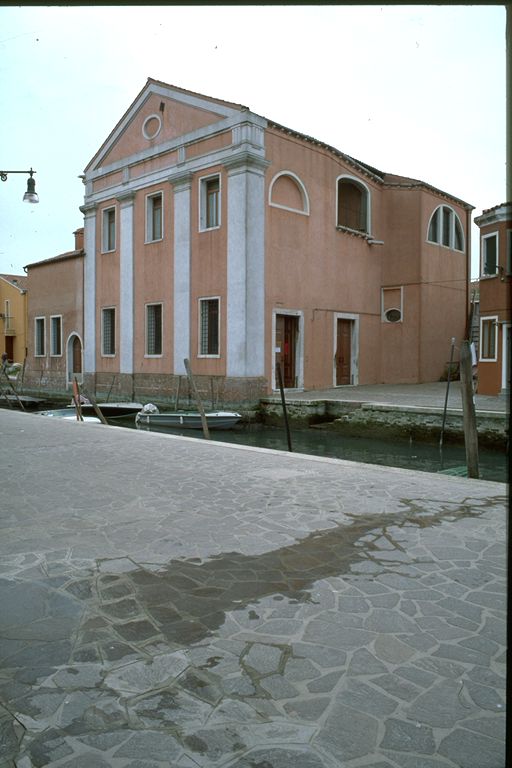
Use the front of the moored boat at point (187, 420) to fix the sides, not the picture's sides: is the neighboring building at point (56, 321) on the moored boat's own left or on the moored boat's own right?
on the moored boat's own left

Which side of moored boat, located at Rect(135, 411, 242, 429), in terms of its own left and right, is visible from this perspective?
right

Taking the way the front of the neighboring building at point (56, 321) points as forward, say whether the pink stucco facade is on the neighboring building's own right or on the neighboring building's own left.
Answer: on the neighboring building's own left

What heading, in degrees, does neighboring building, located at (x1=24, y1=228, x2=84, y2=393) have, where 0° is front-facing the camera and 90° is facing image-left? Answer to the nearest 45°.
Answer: approximately 45°

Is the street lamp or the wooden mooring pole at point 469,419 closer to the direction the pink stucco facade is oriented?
the street lamp

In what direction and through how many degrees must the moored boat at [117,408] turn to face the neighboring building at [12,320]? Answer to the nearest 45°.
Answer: approximately 90° to its left

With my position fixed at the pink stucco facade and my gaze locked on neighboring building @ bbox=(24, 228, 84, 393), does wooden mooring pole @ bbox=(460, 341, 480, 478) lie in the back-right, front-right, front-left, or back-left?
back-left

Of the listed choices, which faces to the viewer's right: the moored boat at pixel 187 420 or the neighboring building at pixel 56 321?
the moored boat
